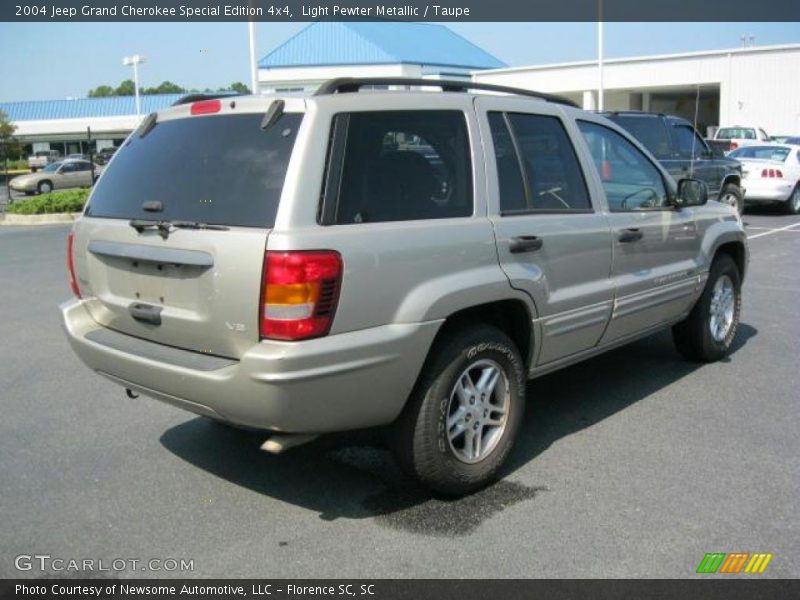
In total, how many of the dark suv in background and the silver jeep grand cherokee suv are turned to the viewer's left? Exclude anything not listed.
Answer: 0

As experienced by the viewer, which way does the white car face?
facing away from the viewer and to the right of the viewer

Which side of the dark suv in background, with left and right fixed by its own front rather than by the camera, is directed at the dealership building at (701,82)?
left

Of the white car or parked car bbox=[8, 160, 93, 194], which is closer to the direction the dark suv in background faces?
the white car

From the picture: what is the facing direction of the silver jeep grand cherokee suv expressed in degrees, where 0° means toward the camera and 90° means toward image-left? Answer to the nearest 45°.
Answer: approximately 225°

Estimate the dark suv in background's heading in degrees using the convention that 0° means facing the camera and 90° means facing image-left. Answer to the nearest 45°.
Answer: approximately 270°

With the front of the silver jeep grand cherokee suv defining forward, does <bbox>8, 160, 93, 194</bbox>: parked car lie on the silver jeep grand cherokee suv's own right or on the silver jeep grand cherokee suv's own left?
on the silver jeep grand cherokee suv's own left

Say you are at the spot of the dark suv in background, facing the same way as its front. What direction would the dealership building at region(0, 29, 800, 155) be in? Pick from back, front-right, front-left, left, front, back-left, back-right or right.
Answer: left

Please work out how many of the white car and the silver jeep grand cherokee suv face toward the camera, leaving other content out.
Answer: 0

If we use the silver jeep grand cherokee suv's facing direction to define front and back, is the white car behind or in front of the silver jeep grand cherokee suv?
in front
